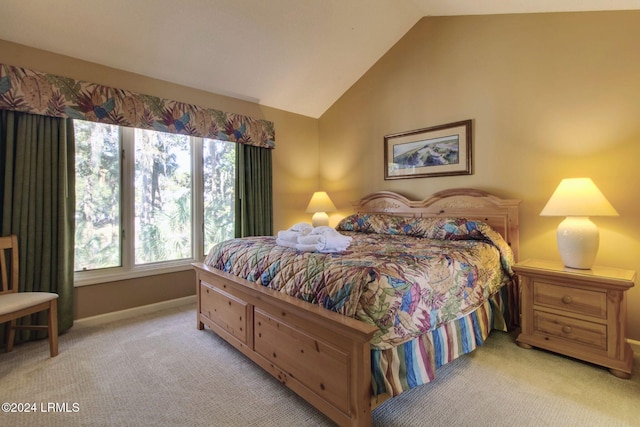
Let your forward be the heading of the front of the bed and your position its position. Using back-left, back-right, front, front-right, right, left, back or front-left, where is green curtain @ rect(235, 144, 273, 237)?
right

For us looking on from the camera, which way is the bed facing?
facing the viewer and to the left of the viewer

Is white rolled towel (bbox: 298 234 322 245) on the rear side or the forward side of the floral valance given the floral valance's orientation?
on the forward side

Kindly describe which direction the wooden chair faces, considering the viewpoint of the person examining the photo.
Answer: facing the viewer and to the right of the viewer

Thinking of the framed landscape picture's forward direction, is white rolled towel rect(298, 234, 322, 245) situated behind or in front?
in front

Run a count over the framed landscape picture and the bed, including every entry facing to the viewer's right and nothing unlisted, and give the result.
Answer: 0

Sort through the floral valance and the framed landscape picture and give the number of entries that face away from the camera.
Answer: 0

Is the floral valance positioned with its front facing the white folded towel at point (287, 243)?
yes
